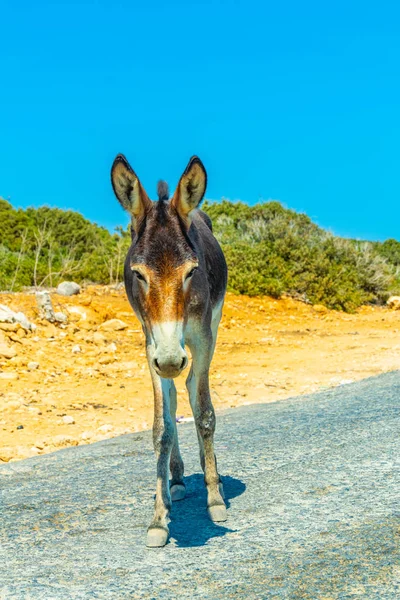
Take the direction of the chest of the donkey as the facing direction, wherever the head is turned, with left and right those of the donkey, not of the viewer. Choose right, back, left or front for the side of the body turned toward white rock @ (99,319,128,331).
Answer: back

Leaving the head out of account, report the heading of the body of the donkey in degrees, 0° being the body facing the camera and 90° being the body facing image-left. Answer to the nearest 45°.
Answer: approximately 0°

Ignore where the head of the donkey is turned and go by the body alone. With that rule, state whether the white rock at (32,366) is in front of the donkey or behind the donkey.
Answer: behind

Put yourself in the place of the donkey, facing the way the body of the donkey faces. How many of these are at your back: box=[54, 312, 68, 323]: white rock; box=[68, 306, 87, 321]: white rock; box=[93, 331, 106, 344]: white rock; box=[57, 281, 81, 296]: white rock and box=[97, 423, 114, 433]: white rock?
5

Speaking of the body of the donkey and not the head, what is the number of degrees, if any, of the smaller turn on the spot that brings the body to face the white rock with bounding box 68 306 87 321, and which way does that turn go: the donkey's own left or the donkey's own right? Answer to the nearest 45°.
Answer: approximately 180°

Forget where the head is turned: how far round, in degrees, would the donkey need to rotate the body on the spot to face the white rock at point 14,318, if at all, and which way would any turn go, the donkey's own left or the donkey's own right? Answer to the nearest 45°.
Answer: approximately 180°

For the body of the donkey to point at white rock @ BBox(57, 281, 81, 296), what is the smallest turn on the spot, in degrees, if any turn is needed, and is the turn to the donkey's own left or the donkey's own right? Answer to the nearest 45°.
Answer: approximately 180°

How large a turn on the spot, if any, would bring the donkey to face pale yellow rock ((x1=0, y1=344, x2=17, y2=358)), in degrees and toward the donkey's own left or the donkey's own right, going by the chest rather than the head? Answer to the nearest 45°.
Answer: approximately 180°

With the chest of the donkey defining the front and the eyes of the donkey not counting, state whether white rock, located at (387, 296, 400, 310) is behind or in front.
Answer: behind

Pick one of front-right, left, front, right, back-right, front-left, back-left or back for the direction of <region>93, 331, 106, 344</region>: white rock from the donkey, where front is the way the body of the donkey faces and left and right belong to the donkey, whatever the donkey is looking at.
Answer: back

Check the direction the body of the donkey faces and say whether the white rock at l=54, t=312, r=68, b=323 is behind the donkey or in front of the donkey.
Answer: behind

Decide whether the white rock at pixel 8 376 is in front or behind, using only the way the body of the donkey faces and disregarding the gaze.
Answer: behind
